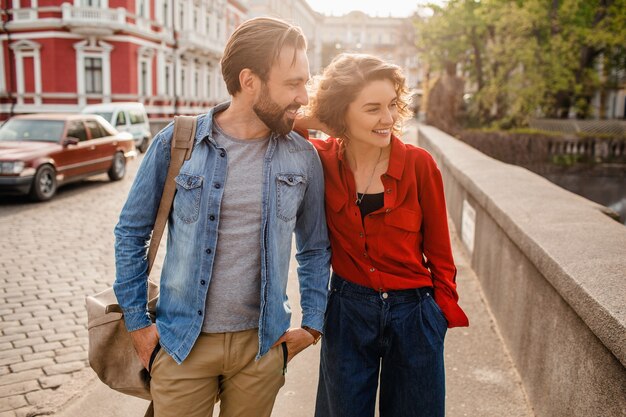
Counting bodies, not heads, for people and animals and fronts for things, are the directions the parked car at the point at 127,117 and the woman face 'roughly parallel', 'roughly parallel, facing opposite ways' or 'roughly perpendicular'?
roughly parallel

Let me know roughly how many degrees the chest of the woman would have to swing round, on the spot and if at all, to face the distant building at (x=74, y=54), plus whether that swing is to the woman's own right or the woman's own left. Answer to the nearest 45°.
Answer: approximately 135° to the woman's own right

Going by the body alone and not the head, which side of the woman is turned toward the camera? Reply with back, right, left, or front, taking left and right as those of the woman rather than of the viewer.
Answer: front

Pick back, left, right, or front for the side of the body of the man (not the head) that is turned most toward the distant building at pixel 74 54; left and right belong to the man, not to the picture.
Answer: back

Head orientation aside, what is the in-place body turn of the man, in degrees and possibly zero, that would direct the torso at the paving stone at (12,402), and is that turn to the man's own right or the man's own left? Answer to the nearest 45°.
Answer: approximately 135° to the man's own right

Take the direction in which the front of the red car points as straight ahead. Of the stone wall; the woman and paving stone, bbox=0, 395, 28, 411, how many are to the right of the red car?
0

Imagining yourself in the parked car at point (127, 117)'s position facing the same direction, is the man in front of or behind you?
in front

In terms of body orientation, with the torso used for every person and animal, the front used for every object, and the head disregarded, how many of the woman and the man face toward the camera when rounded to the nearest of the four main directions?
2

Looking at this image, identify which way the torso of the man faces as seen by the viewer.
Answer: toward the camera

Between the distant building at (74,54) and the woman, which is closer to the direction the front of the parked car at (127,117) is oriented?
the woman

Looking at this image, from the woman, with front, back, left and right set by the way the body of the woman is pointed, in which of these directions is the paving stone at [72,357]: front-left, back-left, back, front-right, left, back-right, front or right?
back-right

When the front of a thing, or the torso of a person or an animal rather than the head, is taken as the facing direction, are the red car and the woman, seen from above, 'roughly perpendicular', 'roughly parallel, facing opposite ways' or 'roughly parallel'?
roughly parallel

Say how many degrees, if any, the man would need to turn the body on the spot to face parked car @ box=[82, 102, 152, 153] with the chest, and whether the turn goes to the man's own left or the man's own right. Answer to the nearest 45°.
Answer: approximately 180°

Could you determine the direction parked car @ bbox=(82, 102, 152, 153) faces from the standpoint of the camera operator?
facing the viewer and to the left of the viewer
